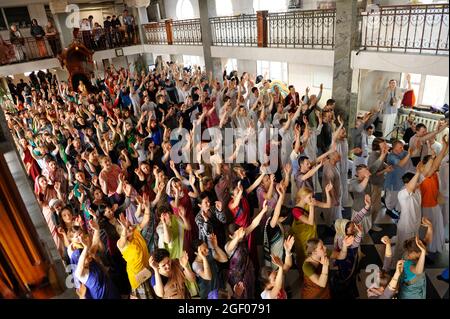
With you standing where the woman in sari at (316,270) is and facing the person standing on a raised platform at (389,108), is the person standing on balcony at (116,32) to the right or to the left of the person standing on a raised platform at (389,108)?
left

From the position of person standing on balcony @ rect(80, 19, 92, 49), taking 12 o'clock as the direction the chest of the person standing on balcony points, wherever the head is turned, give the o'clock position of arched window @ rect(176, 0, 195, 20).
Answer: The arched window is roughly at 10 o'clock from the person standing on balcony.

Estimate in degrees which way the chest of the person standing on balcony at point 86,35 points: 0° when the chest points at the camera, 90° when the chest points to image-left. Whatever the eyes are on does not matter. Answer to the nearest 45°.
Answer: approximately 315°

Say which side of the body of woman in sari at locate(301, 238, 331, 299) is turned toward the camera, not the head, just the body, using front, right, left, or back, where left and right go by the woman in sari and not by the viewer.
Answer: right

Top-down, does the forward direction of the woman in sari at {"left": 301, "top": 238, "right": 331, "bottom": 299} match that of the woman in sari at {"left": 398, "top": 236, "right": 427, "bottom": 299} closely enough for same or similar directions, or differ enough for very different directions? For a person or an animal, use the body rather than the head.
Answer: same or similar directions

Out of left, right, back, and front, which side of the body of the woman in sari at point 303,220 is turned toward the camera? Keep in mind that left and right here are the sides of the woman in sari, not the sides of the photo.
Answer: right

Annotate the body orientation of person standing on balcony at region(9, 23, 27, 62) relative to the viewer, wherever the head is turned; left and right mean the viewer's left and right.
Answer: facing the viewer and to the right of the viewer
